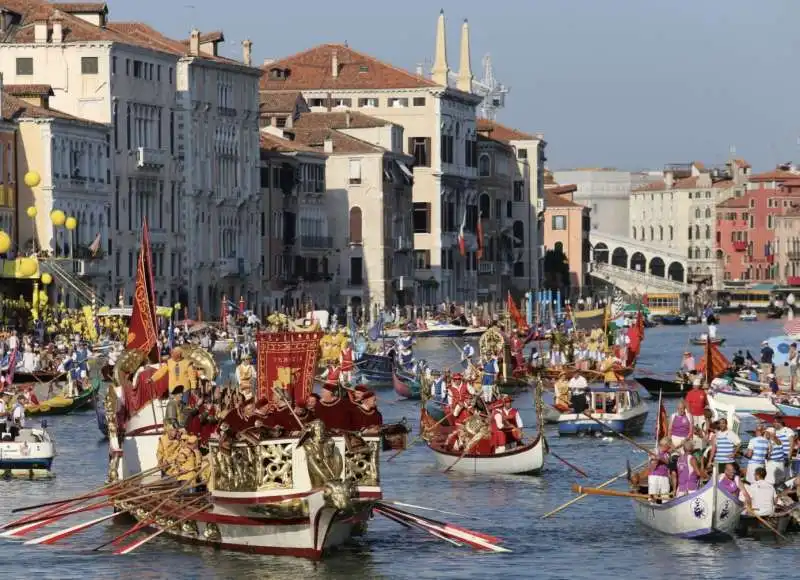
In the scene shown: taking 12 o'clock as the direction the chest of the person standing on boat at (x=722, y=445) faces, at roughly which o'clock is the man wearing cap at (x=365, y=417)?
The man wearing cap is roughly at 2 o'clock from the person standing on boat.

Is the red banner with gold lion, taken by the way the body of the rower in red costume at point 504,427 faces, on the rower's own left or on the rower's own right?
on the rower's own right
